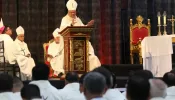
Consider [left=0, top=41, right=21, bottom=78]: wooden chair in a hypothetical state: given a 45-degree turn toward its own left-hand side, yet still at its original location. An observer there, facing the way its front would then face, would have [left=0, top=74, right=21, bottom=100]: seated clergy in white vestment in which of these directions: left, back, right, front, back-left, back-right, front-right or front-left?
back-right

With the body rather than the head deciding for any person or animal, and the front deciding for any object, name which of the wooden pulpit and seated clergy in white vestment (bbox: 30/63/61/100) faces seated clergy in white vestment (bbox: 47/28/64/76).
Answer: seated clergy in white vestment (bbox: 30/63/61/100)

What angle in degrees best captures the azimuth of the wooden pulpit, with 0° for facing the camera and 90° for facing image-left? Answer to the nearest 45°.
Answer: approximately 0°

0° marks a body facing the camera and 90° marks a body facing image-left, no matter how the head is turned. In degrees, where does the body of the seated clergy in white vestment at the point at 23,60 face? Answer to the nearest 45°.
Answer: approximately 315°

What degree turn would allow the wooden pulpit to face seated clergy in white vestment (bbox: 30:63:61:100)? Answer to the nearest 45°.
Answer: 0° — it already faces them

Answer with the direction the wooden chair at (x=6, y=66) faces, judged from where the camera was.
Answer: facing to the right of the viewer

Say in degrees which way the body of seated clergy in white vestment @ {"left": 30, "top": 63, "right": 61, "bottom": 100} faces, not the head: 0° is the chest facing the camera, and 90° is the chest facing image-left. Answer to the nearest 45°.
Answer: approximately 180°

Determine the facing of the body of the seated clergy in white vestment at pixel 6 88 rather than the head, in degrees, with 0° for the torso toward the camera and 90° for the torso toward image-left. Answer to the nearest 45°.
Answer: approximately 180°
